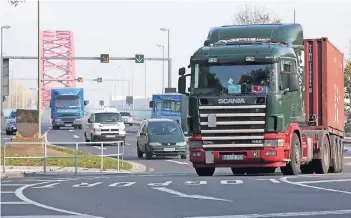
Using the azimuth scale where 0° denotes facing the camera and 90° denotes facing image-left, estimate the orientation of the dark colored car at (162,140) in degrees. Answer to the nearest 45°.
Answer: approximately 0°
